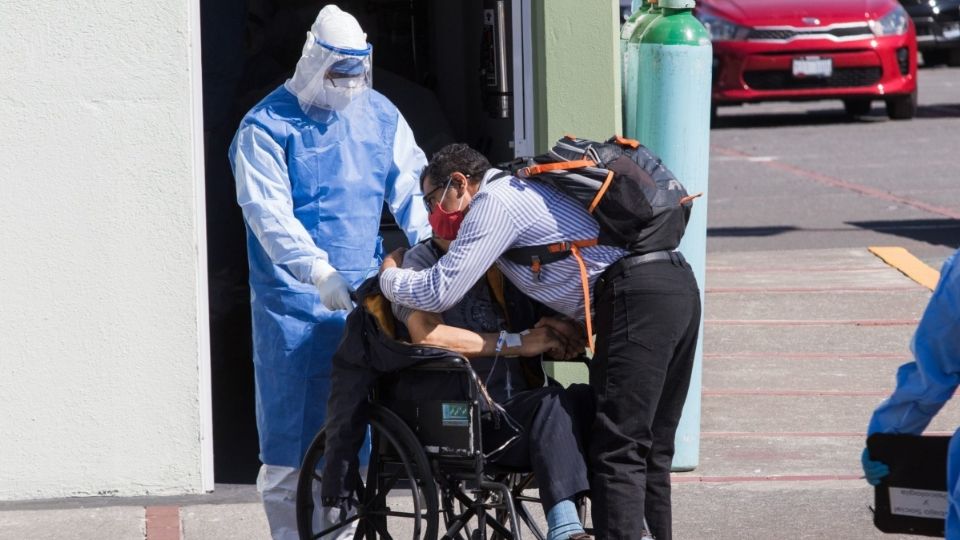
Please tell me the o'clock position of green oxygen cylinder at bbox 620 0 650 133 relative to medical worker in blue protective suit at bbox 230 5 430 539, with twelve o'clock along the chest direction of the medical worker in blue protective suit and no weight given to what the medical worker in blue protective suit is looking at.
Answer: The green oxygen cylinder is roughly at 9 o'clock from the medical worker in blue protective suit.

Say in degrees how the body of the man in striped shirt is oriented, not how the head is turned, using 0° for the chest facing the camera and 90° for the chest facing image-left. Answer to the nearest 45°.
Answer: approximately 90°

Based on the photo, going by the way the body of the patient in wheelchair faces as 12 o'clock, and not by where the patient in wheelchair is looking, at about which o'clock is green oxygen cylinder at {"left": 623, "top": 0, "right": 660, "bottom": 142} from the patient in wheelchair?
The green oxygen cylinder is roughly at 8 o'clock from the patient in wheelchair.

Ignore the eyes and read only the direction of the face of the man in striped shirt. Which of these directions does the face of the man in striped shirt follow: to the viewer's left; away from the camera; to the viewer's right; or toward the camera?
to the viewer's left

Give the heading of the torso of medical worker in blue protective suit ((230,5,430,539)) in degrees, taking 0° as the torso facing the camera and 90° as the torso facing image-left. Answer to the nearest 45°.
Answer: approximately 315°

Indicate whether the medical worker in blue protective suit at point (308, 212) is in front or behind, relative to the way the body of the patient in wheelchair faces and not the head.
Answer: behind

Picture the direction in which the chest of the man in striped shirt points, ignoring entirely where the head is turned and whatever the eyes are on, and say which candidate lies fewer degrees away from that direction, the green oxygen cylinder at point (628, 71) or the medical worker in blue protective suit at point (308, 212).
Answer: the medical worker in blue protective suit

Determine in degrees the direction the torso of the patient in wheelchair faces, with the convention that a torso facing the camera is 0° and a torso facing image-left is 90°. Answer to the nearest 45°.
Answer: approximately 315°

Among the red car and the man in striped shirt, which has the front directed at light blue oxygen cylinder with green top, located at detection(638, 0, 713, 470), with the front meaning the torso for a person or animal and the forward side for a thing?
the red car

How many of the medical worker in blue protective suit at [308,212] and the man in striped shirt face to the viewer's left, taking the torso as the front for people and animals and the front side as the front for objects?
1
